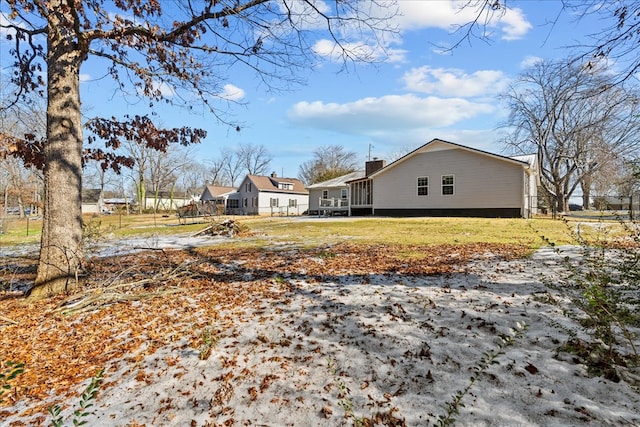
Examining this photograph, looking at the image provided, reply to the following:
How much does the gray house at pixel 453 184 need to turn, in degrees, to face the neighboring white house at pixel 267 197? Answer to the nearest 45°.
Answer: approximately 135° to its left

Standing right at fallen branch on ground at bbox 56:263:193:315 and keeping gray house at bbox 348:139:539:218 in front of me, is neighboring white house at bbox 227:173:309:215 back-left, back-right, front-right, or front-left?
front-left

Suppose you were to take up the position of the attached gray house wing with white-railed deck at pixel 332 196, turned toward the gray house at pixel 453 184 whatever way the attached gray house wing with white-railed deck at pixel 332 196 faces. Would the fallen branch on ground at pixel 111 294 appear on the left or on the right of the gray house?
right
